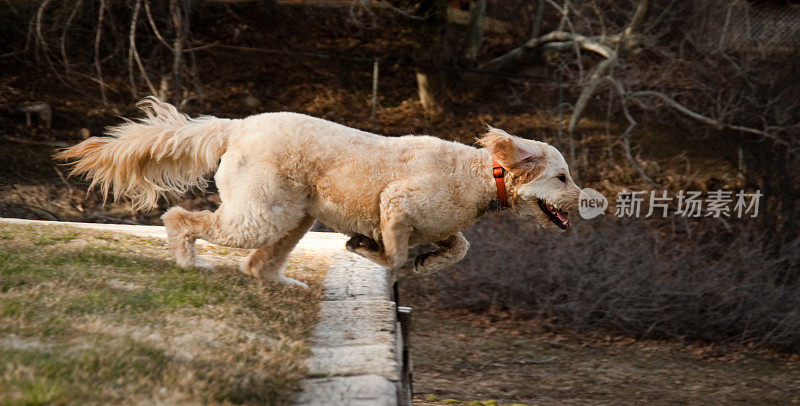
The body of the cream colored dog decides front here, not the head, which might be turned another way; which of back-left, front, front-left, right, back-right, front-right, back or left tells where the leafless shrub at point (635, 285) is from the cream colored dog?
front-left

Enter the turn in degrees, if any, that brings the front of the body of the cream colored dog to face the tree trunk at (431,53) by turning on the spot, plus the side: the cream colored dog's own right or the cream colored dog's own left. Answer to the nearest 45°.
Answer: approximately 90° to the cream colored dog's own left

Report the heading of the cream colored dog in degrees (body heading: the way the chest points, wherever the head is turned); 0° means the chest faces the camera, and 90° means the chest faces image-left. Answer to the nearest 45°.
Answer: approximately 270°

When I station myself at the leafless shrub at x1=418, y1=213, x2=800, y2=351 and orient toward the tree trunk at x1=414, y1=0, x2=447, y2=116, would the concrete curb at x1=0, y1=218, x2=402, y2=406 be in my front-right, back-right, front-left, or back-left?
back-left

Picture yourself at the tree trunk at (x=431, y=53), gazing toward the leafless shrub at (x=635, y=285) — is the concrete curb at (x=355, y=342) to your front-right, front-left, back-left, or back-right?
front-right
